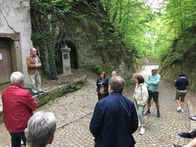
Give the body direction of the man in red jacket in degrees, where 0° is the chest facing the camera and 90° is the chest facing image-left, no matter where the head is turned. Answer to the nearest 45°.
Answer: approximately 225°

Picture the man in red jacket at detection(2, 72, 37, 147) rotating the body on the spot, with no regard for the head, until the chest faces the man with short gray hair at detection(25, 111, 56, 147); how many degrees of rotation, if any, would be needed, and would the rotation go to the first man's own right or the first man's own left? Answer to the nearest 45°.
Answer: approximately 135° to the first man's own right

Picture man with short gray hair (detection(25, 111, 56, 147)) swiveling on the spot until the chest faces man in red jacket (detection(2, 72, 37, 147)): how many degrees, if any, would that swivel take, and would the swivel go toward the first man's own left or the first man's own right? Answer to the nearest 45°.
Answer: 0° — they already face them

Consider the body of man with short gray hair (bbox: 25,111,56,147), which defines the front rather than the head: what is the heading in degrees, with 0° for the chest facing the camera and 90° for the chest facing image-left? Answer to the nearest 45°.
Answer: approximately 180°

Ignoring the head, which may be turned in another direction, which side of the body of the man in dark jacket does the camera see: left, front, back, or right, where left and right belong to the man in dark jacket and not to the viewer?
back

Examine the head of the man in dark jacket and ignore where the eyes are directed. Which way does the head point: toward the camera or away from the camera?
away from the camera

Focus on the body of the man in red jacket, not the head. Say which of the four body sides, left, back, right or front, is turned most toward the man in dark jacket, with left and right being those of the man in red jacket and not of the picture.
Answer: right

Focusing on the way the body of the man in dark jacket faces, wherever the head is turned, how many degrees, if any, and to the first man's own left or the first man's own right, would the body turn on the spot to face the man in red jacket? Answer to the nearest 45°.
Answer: approximately 90° to the first man's own left
